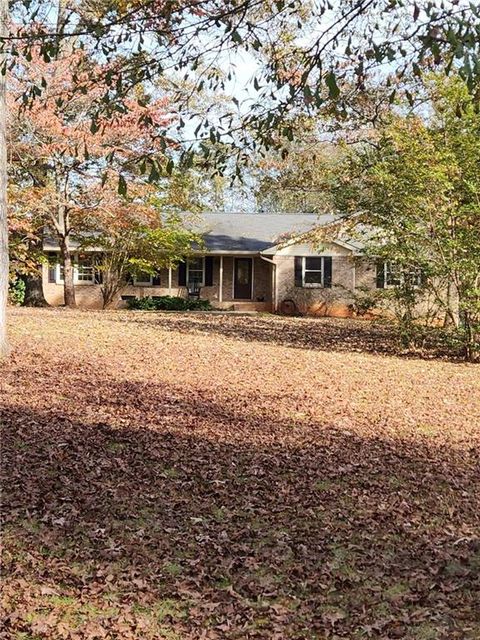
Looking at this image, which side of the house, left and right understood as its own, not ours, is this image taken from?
front

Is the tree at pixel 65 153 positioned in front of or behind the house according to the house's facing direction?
in front

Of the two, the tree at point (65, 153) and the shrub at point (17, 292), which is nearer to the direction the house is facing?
the tree

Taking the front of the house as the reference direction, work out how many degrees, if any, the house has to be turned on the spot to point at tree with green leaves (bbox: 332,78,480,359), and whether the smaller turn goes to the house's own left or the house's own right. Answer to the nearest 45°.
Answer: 0° — it already faces it

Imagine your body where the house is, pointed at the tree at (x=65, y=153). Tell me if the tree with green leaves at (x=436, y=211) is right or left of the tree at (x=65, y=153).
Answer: left

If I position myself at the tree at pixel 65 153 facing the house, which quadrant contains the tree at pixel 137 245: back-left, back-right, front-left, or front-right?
front-right

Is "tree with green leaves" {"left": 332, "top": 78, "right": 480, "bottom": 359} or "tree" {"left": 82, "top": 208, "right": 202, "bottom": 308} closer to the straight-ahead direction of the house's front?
the tree with green leaves

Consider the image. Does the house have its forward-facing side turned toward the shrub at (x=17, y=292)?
no
